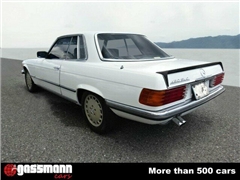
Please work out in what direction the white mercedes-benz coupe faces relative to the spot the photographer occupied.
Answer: facing away from the viewer and to the left of the viewer
